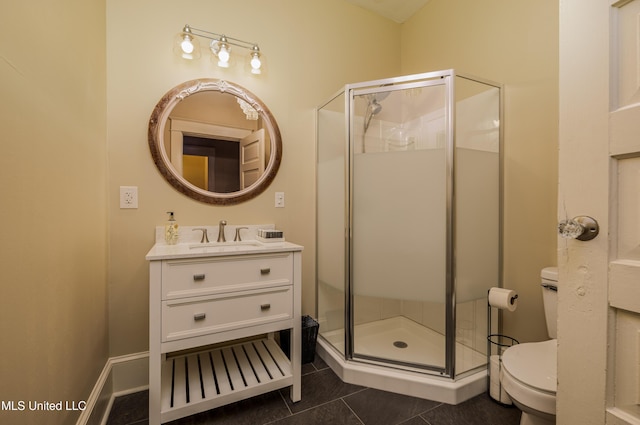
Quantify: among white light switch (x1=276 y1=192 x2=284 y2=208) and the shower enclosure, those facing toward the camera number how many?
2

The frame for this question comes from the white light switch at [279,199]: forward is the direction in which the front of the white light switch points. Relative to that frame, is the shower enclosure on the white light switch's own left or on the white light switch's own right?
on the white light switch's own left

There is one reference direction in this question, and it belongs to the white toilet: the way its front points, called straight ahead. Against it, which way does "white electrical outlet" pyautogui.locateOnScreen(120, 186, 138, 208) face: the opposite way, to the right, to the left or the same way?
to the left

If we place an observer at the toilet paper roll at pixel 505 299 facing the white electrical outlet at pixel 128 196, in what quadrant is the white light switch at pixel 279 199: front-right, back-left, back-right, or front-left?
front-right

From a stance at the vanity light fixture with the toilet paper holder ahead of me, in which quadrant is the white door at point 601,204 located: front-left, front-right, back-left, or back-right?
front-right

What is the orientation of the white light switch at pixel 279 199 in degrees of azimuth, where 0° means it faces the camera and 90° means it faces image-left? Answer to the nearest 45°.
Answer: approximately 0°

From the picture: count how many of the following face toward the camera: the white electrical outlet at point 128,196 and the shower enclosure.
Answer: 2

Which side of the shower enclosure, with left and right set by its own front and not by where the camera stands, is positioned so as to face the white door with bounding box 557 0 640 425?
front

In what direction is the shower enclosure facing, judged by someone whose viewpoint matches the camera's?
facing the viewer

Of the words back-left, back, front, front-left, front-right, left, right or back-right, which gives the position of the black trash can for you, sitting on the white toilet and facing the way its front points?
front-right

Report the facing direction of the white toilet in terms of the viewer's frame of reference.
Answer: facing the viewer and to the left of the viewer

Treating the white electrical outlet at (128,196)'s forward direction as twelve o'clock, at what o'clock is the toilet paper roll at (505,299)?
The toilet paper roll is roughly at 10 o'clock from the white electrical outlet.

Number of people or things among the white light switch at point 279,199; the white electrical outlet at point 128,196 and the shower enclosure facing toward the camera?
3
